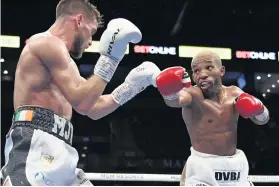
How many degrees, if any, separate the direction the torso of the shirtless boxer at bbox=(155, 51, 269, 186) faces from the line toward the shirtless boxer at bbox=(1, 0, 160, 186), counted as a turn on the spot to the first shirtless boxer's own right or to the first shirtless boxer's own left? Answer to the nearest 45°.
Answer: approximately 45° to the first shirtless boxer's own right

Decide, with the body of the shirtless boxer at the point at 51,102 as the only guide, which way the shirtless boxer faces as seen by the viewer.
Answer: to the viewer's right

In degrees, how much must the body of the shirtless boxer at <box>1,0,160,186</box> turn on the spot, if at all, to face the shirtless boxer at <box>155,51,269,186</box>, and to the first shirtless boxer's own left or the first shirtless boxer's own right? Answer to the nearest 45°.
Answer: approximately 45° to the first shirtless boxer's own left

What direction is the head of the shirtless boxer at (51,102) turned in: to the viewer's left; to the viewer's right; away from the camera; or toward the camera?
to the viewer's right

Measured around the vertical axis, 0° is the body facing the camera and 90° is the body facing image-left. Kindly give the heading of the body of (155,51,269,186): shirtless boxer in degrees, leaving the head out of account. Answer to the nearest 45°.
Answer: approximately 0°
